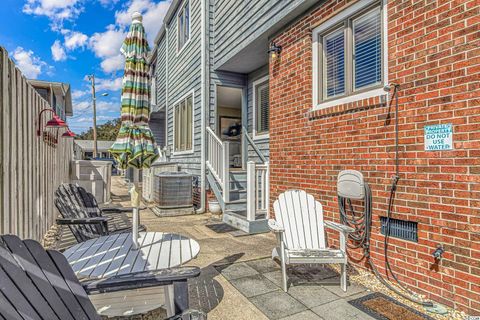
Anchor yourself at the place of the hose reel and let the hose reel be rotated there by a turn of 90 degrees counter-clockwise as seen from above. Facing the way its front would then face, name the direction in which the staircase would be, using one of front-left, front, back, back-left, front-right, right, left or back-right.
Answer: back

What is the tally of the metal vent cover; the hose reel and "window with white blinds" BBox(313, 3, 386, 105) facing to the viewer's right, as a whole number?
0

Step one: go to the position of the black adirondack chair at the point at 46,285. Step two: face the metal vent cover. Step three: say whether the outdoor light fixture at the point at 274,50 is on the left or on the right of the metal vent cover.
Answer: left

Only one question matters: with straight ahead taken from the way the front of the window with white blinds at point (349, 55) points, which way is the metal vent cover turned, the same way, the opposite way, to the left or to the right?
the same way

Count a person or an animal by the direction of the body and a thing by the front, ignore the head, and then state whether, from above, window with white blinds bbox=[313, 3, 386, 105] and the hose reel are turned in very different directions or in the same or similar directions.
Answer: same or similar directions

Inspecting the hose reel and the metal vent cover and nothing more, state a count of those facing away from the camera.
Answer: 0

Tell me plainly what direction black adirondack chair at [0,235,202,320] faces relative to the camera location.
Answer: facing away from the viewer and to the right of the viewer

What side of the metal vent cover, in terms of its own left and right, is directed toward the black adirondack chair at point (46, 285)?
front

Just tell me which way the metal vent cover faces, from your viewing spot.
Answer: facing the viewer and to the left of the viewer

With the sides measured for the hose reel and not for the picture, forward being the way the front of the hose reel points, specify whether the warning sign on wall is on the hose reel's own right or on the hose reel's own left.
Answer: on the hose reel's own left

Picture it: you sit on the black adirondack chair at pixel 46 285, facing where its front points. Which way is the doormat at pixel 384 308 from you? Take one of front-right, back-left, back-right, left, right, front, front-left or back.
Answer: front-right

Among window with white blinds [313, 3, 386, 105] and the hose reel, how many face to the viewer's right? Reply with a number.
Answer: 0

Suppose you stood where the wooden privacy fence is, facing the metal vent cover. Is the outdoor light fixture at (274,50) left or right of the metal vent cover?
left

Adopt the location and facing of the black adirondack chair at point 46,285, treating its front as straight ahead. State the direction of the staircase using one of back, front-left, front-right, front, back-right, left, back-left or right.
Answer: front

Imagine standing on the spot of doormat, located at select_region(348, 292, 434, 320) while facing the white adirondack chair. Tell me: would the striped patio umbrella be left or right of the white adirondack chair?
left

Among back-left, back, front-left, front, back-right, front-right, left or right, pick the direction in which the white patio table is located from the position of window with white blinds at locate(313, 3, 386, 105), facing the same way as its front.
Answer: front
